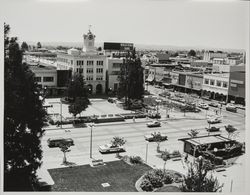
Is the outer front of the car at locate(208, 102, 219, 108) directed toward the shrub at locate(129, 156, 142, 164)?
no

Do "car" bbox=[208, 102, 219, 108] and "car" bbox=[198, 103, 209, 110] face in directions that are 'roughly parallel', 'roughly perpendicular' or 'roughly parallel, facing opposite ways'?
roughly parallel

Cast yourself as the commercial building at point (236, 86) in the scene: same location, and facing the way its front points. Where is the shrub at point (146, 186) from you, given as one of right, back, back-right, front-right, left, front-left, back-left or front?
front-left

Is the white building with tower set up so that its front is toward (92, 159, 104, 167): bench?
yes

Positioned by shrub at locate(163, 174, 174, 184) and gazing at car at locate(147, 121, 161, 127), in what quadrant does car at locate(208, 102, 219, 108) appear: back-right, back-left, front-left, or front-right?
front-right

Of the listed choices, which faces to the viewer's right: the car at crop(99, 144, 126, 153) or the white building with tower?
the car

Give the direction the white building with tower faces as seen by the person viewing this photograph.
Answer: facing the viewer

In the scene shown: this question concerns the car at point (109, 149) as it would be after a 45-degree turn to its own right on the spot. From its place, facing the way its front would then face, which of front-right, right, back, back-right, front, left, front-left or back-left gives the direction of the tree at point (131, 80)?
back-left

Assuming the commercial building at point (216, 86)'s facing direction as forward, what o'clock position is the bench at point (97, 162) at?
The bench is roughly at 11 o'clock from the commercial building.

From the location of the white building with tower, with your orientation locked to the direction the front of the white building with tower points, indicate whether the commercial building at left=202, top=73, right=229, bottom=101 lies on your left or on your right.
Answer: on your left

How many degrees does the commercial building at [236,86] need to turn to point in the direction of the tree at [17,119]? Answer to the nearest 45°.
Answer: approximately 45° to its left

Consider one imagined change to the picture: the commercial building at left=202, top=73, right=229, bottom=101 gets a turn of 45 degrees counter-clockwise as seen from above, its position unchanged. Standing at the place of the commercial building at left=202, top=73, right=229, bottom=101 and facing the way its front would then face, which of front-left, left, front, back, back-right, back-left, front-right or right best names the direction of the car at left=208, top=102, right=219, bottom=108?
front
